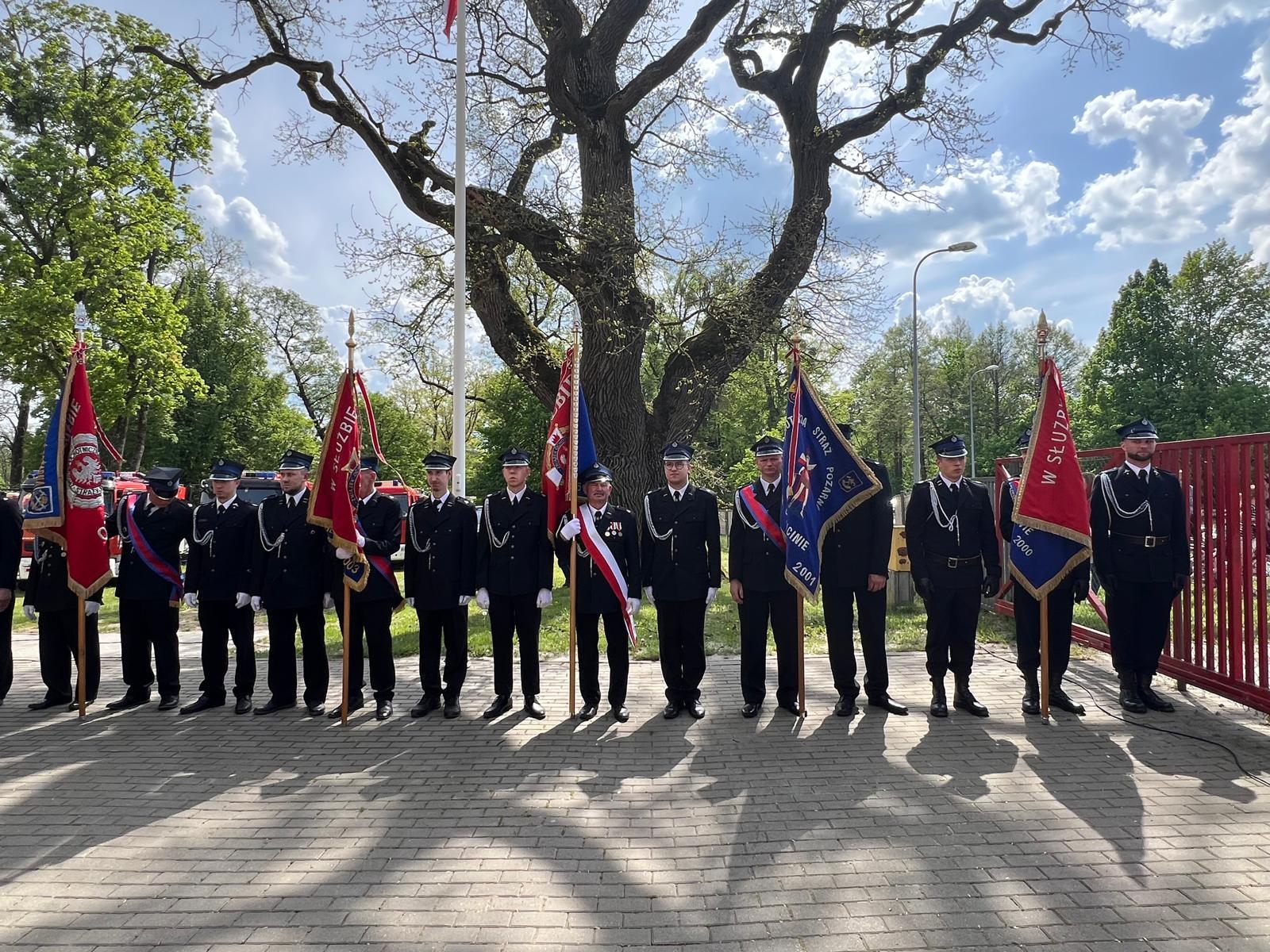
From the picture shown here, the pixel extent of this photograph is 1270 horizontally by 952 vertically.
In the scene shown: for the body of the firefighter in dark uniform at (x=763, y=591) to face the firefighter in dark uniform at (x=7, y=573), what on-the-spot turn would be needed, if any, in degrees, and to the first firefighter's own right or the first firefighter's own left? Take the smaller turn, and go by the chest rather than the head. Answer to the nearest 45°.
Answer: approximately 90° to the first firefighter's own right

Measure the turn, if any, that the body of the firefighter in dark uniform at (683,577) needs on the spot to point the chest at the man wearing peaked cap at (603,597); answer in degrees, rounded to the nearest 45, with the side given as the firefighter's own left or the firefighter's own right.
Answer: approximately 90° to the firefighter's own right

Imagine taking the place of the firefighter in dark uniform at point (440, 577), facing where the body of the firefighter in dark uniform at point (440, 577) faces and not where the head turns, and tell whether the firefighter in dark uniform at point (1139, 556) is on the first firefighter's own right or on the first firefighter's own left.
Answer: on the first firefighter's own left

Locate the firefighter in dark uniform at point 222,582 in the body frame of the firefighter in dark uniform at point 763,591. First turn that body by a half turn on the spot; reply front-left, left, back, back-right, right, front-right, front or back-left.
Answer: left

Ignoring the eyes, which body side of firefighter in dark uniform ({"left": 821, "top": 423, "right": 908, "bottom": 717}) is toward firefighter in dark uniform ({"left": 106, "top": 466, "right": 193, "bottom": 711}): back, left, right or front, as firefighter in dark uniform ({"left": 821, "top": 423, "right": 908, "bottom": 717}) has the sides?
right

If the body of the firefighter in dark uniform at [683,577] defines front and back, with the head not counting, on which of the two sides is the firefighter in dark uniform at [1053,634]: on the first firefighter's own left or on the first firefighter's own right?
on the first firefighter's own left

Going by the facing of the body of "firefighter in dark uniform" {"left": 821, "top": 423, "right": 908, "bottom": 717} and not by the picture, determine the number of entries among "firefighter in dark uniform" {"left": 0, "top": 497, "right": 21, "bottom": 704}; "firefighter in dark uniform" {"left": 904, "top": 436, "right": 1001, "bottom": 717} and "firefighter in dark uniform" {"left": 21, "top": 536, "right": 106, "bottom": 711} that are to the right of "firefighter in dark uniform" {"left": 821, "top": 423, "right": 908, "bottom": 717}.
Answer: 2

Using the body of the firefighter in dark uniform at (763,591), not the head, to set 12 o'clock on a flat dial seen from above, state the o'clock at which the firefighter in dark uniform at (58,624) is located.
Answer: the firefighter in dark uniform at (58,624) is roughly at 3 o'clock from the firefighter in dark uniform at (763,591).

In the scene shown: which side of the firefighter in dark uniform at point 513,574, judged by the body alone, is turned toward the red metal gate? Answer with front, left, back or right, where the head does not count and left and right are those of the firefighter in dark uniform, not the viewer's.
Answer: left

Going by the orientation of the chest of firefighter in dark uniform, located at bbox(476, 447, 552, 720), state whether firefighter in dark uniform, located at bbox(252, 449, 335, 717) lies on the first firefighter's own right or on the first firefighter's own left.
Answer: on the first firefighter's own right

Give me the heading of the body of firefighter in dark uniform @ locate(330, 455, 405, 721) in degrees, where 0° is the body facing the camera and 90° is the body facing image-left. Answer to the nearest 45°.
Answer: approximately 0°

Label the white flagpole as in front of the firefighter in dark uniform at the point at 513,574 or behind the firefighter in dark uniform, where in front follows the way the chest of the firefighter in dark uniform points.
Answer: behind

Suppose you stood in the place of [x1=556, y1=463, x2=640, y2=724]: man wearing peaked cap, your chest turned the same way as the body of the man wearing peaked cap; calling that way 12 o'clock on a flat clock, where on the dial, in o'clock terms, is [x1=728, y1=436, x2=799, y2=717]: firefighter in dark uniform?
The firefighter in dark uniform is roughly at 9 o'clock from the man wearing peaked cap.
